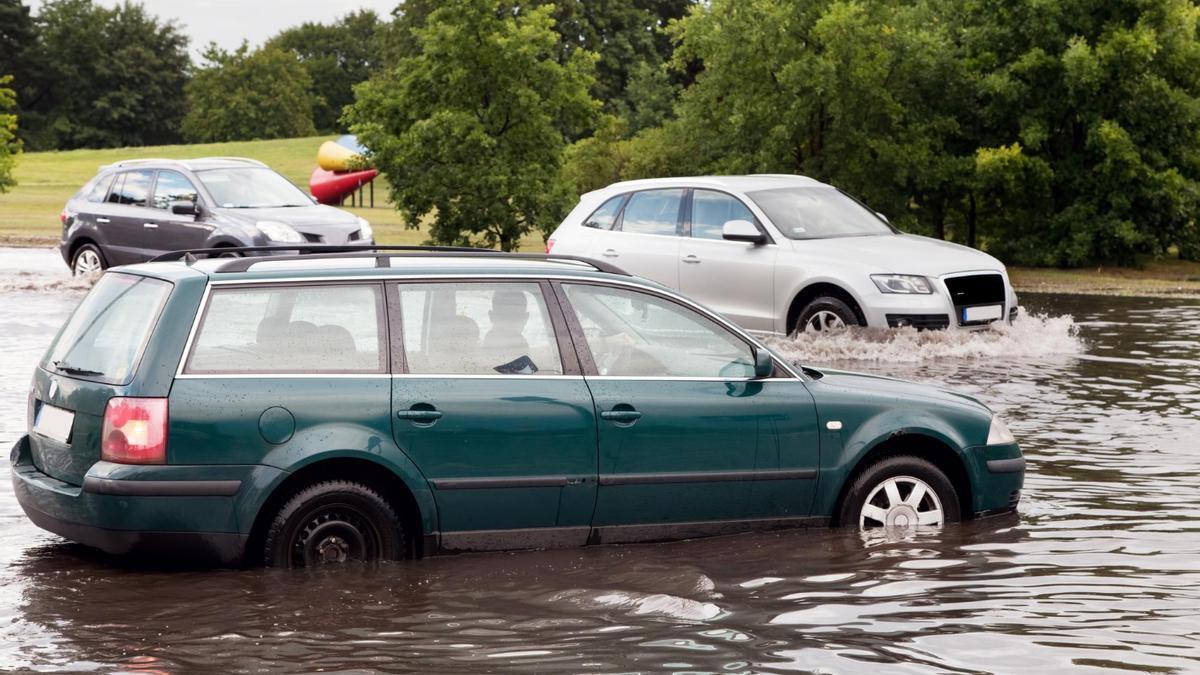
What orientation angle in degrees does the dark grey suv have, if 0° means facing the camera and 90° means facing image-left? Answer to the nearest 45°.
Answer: approximately 315°

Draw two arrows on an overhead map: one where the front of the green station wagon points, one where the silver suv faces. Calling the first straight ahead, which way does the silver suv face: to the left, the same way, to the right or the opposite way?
to the right

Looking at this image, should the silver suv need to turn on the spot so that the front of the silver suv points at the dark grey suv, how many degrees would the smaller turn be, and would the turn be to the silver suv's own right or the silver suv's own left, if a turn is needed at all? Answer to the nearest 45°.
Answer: approximately 180°

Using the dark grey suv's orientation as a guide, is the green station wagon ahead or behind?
ahead

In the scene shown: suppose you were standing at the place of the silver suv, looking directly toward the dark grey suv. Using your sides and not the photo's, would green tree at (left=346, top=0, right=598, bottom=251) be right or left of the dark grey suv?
right

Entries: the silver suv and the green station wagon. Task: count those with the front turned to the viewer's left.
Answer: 0

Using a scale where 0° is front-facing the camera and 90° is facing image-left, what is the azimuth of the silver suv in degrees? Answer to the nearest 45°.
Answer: approximately 315°

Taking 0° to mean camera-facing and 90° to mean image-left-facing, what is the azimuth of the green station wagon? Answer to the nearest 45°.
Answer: approximately 225°

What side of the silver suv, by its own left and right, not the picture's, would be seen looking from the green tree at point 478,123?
back

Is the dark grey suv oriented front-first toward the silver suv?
yes

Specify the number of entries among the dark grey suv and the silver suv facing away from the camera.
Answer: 0

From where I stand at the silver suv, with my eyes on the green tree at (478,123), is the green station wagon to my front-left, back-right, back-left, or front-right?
back-left

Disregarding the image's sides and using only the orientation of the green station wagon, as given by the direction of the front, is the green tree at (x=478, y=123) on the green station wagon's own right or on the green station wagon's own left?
on the green station wagon's own left

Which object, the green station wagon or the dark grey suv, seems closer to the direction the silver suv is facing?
the green station wagon

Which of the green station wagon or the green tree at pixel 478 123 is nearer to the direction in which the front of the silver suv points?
the green station wagon
